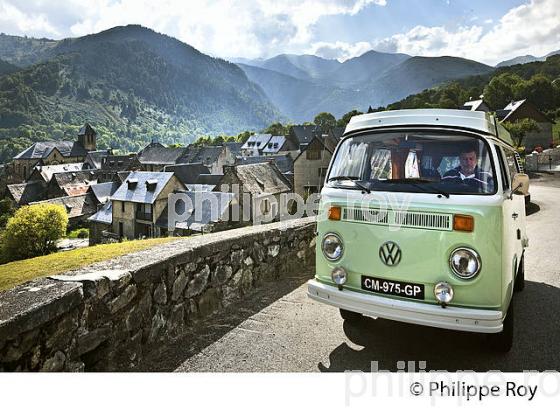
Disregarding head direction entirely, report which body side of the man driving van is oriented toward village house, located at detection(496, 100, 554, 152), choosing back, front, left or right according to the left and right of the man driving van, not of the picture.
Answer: back

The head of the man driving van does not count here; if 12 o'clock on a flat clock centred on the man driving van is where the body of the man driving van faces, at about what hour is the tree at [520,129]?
The tree is roughly at 6 o'clock from the man driving van.

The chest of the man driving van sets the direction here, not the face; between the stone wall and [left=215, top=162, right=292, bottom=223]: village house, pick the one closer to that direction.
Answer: the stone wall

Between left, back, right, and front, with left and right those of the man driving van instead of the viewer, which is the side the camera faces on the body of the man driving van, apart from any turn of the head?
front

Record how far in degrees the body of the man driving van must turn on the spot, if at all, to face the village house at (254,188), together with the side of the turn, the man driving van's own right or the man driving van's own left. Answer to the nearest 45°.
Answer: approximately 135° to the man driving van's own right
